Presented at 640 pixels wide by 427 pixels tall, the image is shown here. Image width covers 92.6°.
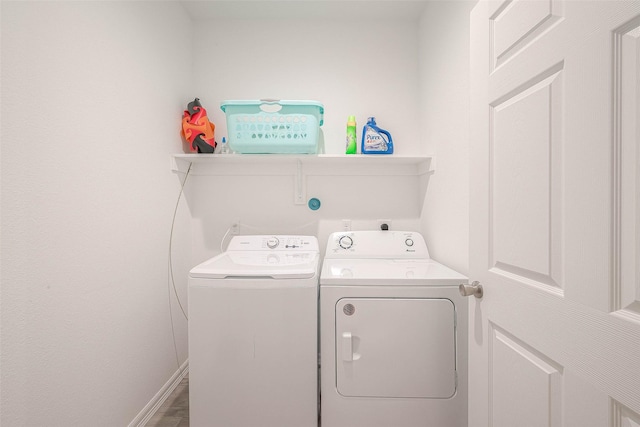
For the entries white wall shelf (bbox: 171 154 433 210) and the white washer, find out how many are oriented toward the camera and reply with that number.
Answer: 2

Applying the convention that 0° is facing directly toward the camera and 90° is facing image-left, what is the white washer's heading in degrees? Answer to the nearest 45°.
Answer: approximately 0°

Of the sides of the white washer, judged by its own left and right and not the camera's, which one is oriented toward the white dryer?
left

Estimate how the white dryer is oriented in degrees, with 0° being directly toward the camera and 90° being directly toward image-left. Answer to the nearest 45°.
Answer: approximately 0°

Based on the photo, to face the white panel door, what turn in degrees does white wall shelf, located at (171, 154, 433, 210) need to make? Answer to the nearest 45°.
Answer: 0° — it already faces it
